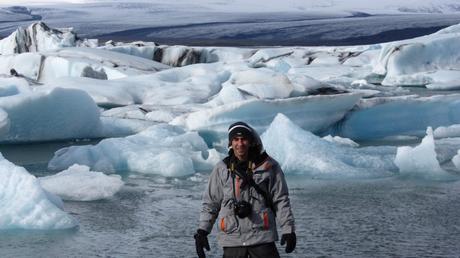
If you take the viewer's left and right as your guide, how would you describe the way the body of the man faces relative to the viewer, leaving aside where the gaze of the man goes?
facing the viewer

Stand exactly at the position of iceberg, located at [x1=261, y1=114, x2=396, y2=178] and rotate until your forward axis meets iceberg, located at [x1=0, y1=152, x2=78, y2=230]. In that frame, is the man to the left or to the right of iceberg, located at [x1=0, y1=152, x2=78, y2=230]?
left

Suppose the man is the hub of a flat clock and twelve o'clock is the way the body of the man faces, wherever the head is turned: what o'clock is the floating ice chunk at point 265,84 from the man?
The floating ice chunk is roughly at 6 o'clock from the man.

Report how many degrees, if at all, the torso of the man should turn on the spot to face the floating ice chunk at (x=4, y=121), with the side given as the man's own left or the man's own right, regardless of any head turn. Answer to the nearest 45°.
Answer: approximately 135° to the man's own right

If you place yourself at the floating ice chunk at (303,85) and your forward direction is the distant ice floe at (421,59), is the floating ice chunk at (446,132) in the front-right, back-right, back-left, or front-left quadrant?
back-right

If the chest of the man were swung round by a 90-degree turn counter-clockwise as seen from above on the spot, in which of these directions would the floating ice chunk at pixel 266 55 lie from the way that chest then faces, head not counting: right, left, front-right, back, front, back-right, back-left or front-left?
left

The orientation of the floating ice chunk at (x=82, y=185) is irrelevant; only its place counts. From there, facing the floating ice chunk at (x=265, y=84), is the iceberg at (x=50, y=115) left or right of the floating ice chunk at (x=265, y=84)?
left

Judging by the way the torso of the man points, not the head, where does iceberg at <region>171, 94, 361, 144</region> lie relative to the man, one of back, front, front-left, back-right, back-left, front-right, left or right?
back

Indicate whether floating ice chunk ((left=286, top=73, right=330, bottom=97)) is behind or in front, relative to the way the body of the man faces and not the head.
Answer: behind

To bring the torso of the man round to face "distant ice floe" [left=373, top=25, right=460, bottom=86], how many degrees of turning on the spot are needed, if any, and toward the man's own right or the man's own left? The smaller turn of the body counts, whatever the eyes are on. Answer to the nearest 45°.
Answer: approximately 180°

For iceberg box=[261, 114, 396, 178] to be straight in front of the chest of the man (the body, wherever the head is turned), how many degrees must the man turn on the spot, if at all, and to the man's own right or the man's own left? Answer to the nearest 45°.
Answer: approximately 180°
